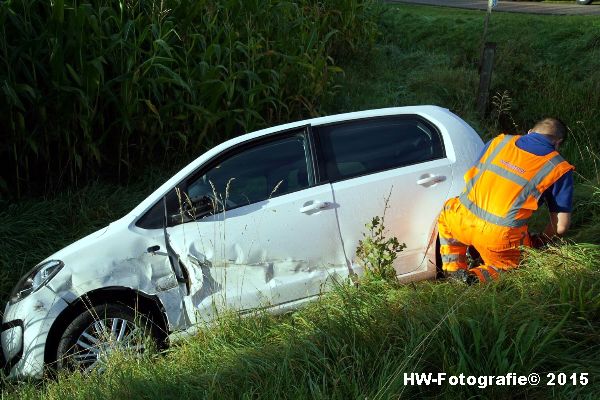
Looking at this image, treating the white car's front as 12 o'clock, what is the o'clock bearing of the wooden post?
The wooden post is roughly at 4 o'clock from the white car.

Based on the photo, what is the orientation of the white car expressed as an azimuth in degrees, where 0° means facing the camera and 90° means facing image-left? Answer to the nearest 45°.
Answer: approximately 90°

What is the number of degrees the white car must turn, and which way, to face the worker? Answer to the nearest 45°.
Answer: approximately 180°
